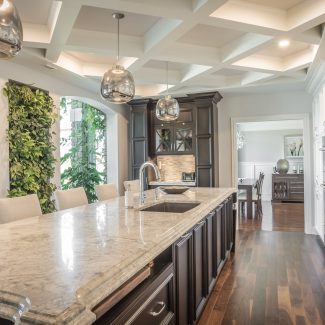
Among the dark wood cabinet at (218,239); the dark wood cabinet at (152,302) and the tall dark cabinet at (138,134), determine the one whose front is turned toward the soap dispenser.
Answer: the tall dark cabinet

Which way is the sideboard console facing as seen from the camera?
toward the camera

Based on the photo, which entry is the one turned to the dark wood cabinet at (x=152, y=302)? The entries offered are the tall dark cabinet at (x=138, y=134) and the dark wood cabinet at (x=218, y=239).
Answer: the tall dark cabinet

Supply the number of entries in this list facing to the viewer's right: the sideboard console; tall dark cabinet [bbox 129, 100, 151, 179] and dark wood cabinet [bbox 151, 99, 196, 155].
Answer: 0

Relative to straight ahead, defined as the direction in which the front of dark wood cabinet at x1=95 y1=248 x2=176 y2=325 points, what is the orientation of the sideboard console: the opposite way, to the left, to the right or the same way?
to the right

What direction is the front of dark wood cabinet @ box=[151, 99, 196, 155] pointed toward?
toward the camera

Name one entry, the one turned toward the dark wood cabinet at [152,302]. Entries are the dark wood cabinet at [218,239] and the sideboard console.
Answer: the sideboard console

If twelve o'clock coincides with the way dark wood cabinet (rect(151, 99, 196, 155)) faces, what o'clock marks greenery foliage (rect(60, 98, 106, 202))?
The greenery foliage is roughly at 3 o'clock from the dark wood cabinet.

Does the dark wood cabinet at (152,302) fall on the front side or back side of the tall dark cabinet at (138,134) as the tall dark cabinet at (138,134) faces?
on the front side

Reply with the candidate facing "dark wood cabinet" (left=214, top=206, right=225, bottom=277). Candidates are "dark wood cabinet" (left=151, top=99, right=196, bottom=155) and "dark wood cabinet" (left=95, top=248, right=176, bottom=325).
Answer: "dark wood cabinet" (left=151, top=99, right=196, bottom=155)

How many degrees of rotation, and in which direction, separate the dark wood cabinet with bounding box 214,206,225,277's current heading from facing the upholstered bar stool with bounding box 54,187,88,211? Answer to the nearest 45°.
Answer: approximately 180°

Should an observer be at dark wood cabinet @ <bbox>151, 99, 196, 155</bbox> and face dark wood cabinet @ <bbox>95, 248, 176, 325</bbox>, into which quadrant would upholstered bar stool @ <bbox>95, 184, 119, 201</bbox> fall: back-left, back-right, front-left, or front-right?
front-right

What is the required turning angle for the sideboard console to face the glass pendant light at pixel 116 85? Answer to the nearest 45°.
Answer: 0° — it already faces it

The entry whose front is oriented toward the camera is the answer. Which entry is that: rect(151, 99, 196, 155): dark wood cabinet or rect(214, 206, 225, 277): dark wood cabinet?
rect(151, 99, 196, 155): dark wood cabinet

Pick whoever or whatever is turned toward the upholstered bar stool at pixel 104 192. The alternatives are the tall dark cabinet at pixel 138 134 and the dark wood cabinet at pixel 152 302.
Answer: the tall dark cabinet

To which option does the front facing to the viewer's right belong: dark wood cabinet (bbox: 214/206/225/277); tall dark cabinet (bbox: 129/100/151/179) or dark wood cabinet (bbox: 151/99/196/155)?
dark wood cabinet (bbox: 214/206/225/277)

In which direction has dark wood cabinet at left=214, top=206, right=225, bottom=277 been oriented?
to the viewer's right
